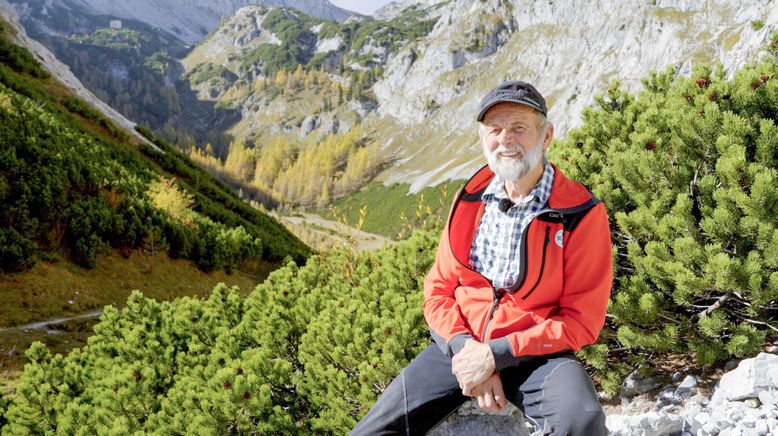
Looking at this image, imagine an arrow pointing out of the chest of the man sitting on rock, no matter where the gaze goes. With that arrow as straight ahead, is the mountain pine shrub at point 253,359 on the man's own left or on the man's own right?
on the man's own right

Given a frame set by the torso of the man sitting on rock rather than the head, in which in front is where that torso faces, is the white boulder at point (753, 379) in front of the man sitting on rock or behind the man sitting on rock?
behind

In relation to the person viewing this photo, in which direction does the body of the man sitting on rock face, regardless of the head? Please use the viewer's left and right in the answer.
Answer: facing the viewer and to the left of the viewer

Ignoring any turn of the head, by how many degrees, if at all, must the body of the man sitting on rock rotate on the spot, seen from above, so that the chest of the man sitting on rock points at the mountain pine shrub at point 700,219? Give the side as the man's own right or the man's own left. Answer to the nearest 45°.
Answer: approximately 180°
